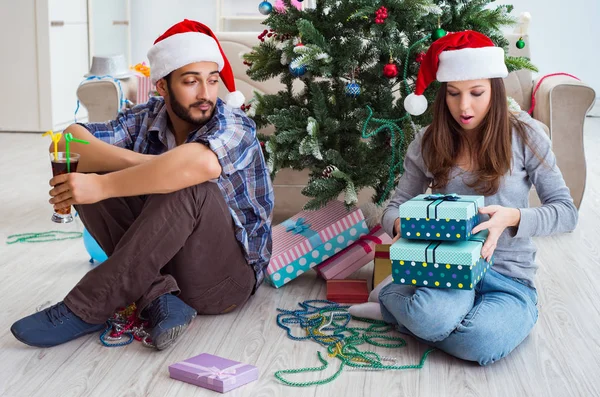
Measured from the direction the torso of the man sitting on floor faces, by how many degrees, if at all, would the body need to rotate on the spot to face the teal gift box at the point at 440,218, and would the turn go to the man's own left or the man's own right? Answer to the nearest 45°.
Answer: approximately 90° to the man's own left

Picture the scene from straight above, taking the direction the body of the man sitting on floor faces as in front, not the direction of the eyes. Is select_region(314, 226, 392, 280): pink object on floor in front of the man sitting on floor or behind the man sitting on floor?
behind

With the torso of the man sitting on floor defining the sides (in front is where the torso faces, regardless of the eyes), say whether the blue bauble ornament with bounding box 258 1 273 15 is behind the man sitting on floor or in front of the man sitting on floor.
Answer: behind

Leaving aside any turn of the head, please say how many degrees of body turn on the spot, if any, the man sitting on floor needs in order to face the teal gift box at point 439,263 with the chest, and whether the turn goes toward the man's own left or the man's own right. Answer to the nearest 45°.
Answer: approximately 90° to the man's own left

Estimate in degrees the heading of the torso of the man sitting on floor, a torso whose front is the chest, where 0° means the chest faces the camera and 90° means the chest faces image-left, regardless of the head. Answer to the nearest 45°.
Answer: approximately 45°

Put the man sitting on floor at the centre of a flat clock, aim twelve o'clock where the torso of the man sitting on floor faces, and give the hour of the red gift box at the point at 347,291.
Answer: The red gift box is roughly at 7 o'clock from the man sitting on floor.

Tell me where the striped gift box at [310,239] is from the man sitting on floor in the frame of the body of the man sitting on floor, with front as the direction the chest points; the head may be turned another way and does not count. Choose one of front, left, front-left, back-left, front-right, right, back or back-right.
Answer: back

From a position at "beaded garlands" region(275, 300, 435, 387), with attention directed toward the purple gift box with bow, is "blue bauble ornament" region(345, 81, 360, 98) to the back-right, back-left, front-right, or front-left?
back-right
